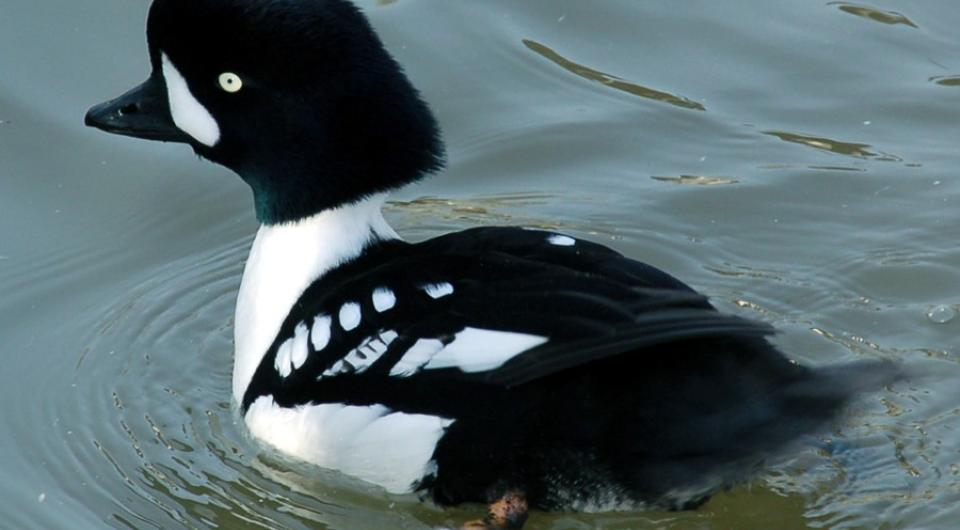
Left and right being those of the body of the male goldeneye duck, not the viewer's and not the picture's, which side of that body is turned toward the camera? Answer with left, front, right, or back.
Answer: left
